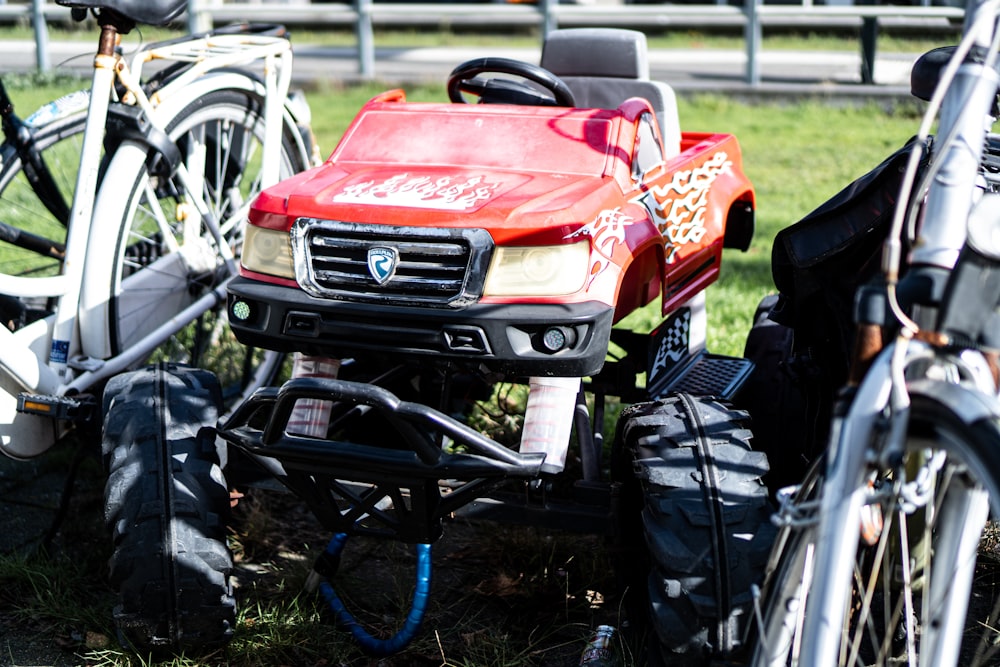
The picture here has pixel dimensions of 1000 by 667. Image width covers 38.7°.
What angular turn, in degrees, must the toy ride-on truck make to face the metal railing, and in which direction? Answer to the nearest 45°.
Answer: approximately 135° to its right

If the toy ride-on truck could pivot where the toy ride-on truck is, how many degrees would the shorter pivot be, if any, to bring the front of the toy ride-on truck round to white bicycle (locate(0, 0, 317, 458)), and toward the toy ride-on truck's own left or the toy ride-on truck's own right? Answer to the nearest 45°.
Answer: approximately 90° to the toy ride-on truck's own right

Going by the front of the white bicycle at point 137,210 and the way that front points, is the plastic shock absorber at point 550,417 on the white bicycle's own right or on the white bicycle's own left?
on the white bicycle's own left

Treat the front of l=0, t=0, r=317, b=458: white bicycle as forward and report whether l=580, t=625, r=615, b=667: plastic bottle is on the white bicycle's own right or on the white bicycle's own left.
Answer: on the white bicycle's own left
